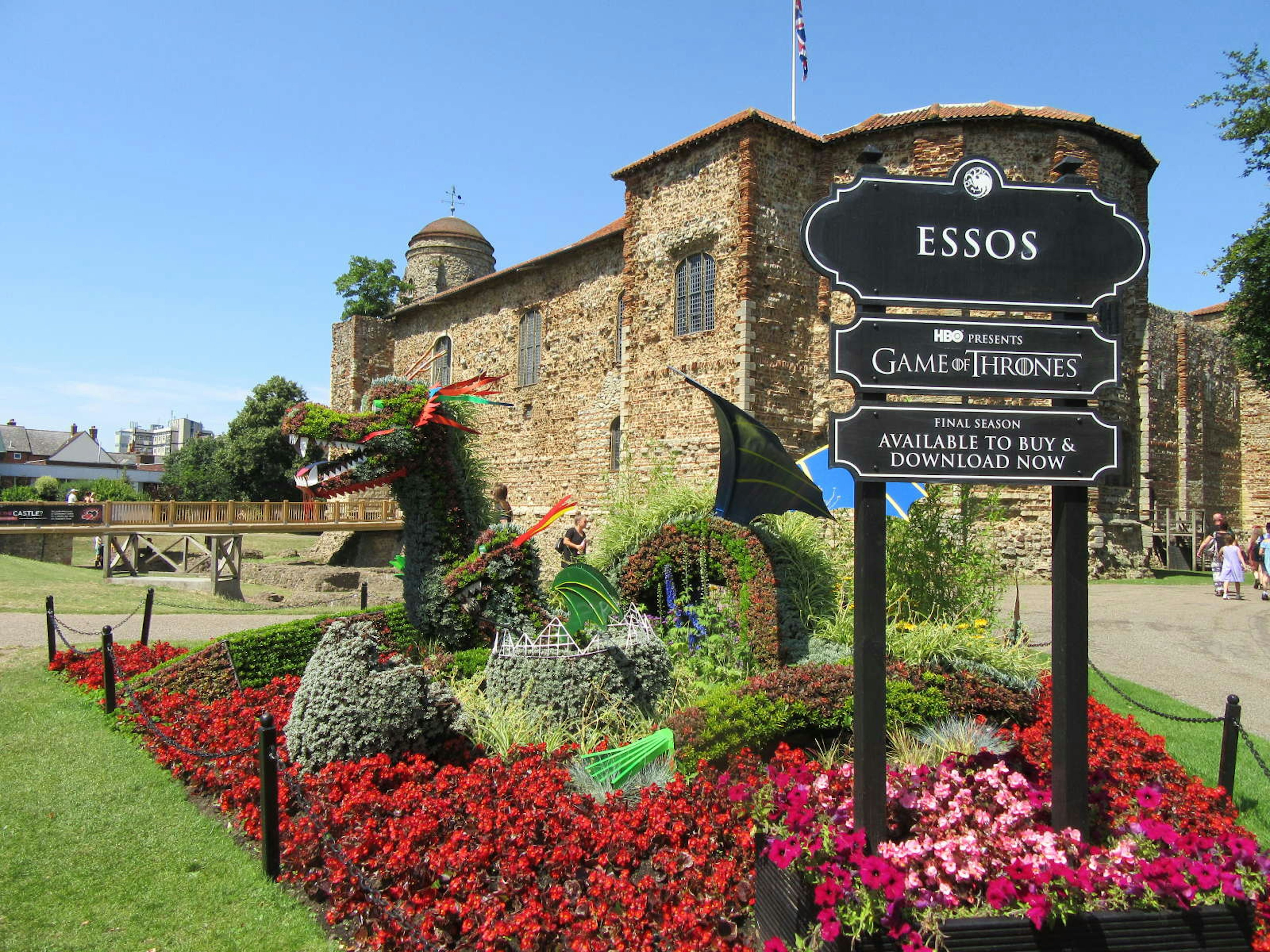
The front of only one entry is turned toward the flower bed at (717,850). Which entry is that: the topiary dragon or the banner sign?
the banner sign

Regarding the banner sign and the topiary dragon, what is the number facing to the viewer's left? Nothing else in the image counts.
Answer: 1

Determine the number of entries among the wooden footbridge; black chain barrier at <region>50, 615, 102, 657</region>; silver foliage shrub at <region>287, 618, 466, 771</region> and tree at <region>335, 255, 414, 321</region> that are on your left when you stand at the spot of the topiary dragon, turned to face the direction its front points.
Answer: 1

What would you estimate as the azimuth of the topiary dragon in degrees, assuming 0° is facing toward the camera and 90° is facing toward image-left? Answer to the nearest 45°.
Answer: approximately 90°

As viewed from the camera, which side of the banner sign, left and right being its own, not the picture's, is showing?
front

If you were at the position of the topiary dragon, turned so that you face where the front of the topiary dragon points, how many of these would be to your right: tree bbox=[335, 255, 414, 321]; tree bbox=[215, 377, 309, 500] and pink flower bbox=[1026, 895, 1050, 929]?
2

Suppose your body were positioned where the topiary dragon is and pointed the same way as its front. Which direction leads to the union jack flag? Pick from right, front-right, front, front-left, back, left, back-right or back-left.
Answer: back-right

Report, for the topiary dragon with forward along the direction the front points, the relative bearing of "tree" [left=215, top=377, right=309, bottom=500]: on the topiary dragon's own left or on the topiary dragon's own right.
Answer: on the topiary dragon's own right

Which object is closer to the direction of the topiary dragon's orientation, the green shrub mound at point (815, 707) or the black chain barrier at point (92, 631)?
the black chain barrier

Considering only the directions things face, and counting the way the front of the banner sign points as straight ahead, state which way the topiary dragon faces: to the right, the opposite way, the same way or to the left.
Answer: to the right

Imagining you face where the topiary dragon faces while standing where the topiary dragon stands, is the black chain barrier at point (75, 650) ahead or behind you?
ahead
